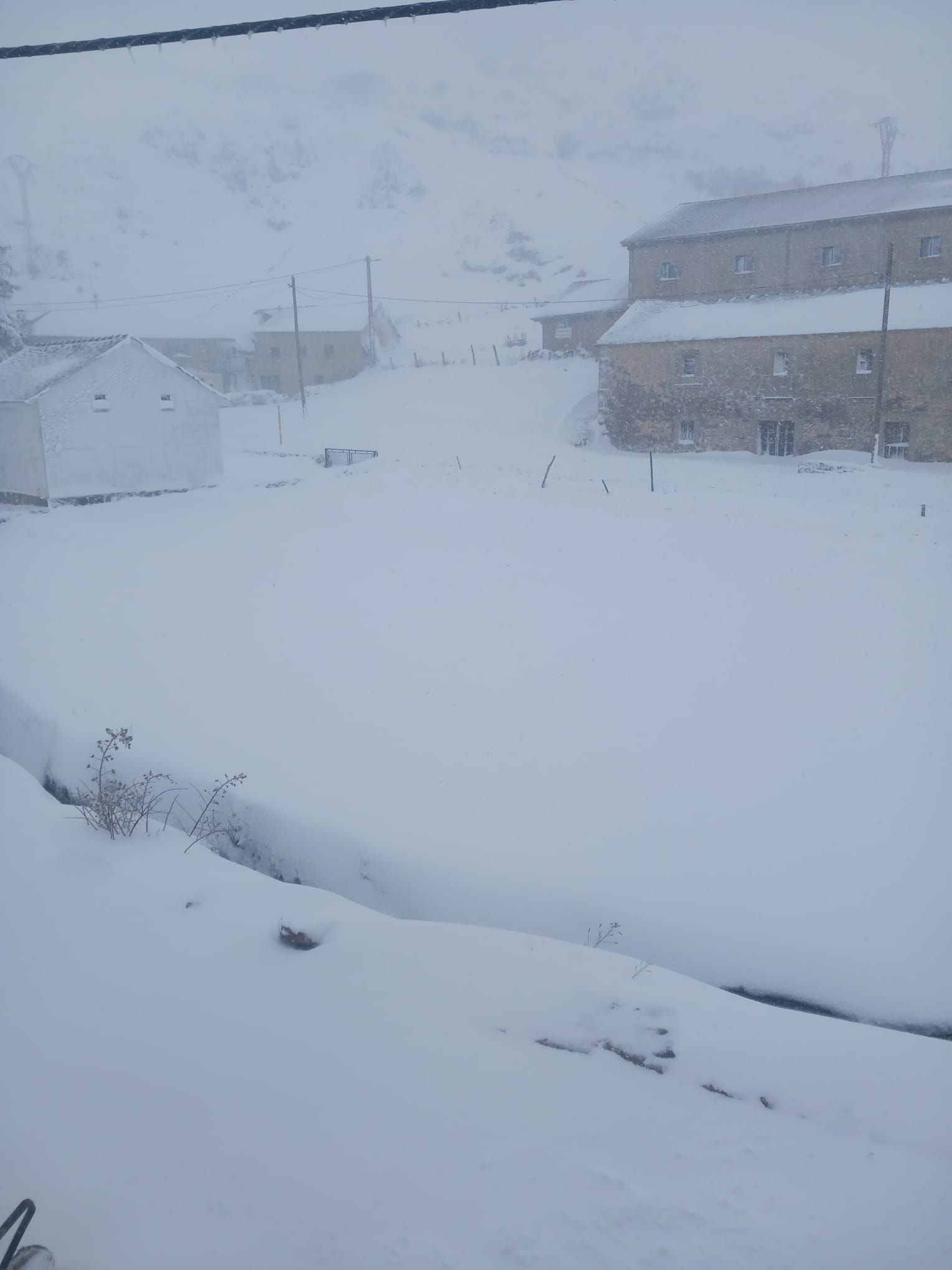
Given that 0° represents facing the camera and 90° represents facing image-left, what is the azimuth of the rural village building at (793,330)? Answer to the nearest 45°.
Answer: approximately 0°

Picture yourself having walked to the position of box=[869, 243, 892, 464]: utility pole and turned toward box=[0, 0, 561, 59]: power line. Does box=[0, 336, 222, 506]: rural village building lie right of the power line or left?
right

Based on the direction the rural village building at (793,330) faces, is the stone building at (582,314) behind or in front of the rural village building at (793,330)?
behind

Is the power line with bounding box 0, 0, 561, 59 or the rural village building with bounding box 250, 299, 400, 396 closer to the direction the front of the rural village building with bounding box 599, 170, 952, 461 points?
the power line

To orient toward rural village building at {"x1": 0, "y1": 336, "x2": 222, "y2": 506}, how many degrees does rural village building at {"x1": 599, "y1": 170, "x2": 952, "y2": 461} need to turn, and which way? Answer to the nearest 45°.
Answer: approximately 45° to its right

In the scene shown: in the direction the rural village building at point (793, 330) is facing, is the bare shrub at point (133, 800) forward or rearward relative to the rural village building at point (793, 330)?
forward

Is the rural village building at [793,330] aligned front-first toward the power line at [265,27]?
yes
